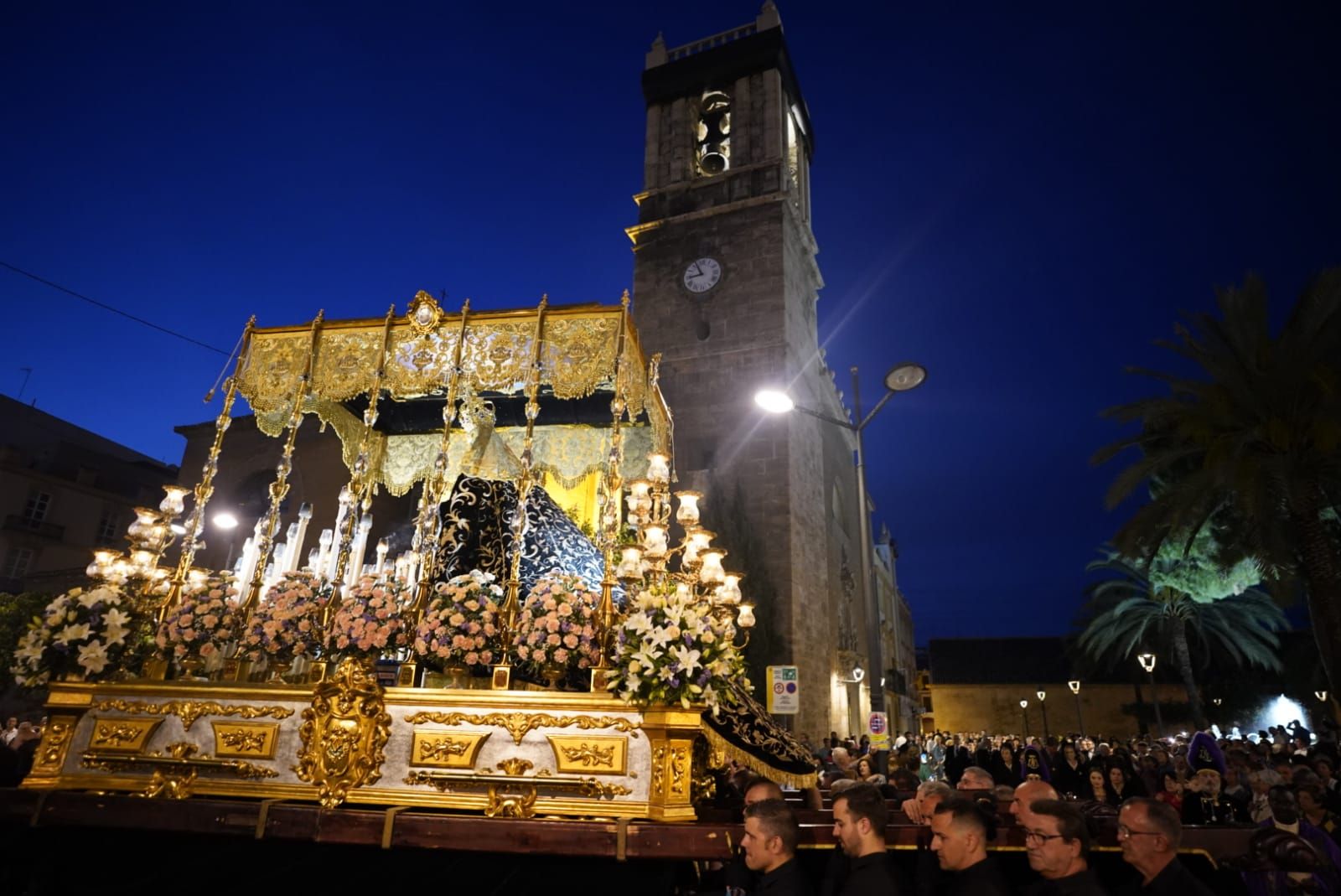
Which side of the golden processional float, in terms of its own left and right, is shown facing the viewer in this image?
left

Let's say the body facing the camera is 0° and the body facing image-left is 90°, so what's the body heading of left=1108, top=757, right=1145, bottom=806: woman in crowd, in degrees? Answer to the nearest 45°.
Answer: approximately 45°

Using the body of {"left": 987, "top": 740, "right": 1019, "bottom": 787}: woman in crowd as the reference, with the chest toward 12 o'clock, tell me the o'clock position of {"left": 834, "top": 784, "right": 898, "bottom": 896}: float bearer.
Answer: The float bearer is roughly at 12 o'clock from the woman in crowd.

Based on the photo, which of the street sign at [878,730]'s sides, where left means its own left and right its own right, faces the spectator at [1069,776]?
left

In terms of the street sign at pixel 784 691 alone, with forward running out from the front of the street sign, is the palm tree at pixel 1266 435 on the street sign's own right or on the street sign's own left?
on the street sign's own left

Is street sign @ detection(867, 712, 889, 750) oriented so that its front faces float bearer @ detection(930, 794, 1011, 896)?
yes
